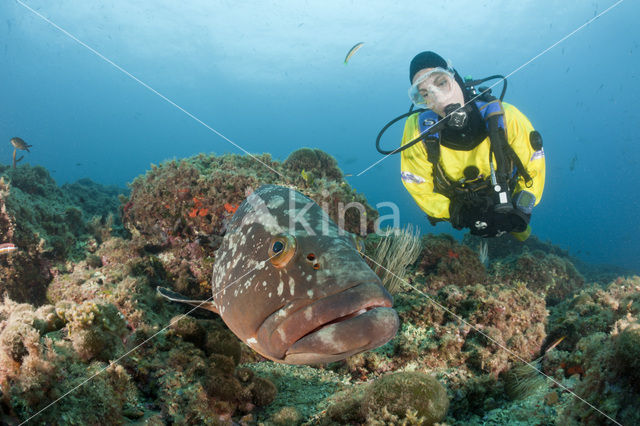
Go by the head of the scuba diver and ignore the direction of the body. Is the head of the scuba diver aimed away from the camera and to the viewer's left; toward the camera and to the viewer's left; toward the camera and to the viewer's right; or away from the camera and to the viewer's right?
toward the camera and to the viewer's left

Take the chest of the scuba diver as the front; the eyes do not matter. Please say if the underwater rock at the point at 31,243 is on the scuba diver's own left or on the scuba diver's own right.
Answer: on the scuba diver's own right

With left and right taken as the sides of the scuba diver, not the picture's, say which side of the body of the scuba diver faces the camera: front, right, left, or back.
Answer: front

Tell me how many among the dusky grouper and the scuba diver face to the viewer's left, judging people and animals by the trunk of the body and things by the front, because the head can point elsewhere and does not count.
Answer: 0
